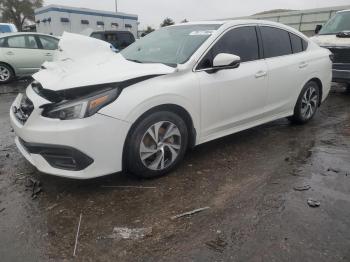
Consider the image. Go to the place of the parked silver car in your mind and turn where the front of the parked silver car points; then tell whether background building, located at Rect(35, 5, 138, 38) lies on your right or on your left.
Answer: on your left

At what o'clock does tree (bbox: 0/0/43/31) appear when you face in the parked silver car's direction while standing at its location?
The tree is roughly at 9 o'clock from the parked silver car.

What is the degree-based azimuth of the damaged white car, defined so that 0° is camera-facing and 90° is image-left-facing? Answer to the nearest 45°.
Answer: approximately 45°

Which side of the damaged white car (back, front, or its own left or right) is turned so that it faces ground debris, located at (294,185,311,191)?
left

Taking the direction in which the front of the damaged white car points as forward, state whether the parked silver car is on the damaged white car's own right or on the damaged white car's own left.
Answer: on the damaged white car's own right

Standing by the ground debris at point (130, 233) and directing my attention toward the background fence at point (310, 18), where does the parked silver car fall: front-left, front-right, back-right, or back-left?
front-left

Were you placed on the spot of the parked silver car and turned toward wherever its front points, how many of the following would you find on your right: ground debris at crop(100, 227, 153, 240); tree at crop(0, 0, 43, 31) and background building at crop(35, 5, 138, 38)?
1

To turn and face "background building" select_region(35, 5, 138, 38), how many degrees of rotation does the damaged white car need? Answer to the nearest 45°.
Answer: approximately 135° to its right

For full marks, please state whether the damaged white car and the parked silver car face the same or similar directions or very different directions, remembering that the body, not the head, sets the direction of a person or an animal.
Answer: very different directions

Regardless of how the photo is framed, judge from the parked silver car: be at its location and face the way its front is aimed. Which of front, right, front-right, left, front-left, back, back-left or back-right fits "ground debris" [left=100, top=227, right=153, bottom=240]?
right

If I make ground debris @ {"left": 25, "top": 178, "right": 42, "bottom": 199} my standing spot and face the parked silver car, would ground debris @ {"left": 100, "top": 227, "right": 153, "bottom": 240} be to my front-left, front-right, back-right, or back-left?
back-right
